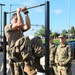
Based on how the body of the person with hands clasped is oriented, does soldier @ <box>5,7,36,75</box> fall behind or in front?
in front

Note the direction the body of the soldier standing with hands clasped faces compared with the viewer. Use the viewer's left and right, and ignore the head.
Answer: facing the viewer and to the left of the viewer
